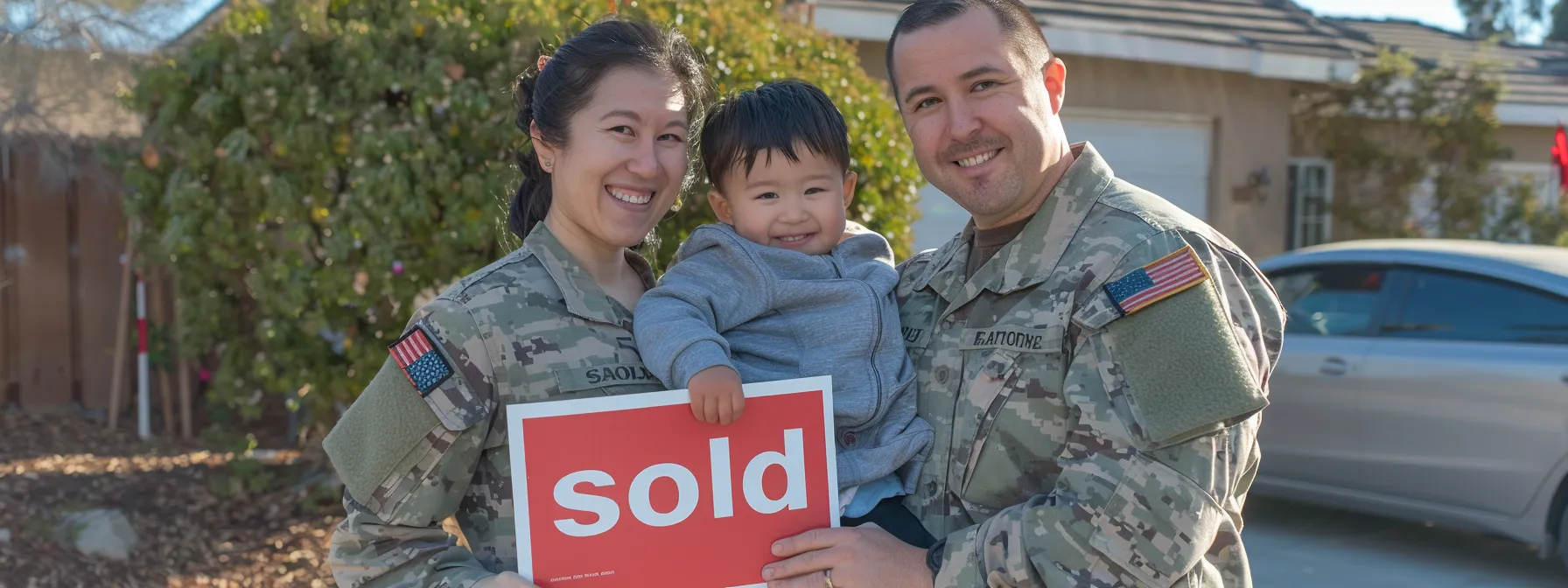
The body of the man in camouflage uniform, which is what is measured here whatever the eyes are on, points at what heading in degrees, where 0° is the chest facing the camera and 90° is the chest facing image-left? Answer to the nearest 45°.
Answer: approximately 45°

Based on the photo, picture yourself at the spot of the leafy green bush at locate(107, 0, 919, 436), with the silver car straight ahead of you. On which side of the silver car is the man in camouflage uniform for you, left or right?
right

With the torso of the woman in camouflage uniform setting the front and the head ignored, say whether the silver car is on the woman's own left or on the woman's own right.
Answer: on the woman's own left

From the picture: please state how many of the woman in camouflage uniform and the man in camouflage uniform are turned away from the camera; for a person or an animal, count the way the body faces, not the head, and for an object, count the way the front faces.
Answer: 0

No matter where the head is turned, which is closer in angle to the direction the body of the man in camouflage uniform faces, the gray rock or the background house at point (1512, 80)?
the gray rock

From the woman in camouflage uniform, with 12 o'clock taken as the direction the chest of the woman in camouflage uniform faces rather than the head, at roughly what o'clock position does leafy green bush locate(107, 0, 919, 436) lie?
The leafy green bush is roughly at 7 o'clock from the woman in camouflage uniform.

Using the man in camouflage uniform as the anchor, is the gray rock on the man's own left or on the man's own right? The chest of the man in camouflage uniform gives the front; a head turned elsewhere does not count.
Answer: on the man's own right

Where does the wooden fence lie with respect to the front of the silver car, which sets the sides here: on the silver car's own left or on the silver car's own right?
on the silver car's own left
